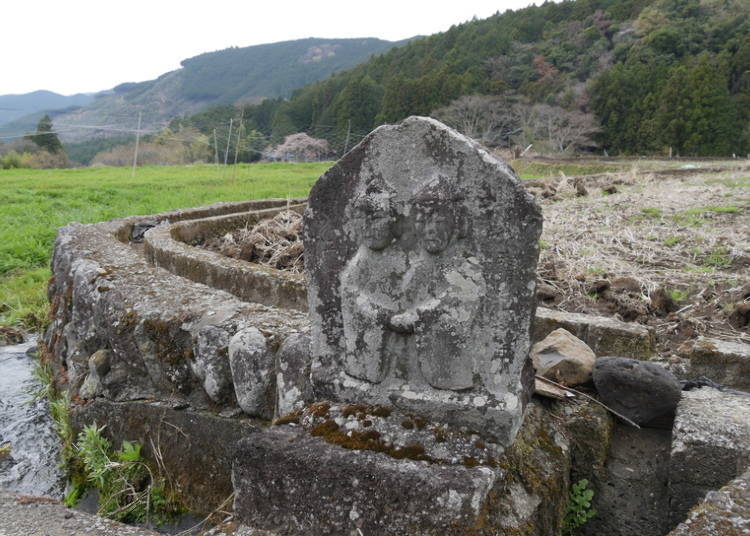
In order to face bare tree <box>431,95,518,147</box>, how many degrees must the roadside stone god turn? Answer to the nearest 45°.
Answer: approximately 135° to its right

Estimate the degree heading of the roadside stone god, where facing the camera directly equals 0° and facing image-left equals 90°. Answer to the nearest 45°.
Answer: approximately 45°

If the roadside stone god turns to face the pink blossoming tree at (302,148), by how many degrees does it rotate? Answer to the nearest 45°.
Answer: approximately 135° to its right

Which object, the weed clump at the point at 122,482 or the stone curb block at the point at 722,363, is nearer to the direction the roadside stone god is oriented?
the weed clump

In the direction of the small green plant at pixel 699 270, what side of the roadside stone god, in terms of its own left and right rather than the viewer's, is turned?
back

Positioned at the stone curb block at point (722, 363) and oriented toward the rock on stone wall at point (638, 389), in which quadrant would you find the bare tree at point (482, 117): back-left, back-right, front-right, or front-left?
back-right

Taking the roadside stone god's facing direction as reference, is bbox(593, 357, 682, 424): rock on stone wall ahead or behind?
behind

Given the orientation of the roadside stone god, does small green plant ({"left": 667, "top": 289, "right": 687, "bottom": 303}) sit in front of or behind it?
behind

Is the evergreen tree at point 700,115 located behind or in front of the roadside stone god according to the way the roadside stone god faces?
behind
